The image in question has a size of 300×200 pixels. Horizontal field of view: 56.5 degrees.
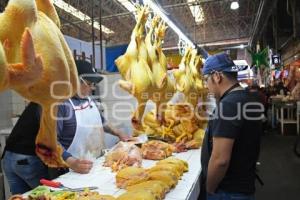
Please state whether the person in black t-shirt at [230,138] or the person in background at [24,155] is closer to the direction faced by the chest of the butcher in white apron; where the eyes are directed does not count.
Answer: the person in black t-shirt

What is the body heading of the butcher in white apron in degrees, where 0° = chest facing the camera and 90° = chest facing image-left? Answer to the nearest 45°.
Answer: approximately 315°

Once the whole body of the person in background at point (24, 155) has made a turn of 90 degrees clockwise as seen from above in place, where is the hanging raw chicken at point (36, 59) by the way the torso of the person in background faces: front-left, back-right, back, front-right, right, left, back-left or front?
front-right

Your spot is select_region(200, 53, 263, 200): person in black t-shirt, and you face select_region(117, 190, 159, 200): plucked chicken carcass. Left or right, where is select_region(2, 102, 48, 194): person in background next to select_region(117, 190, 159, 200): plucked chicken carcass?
right

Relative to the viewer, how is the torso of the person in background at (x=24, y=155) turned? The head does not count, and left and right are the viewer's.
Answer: facing away from the viewer and to the right of the viewer

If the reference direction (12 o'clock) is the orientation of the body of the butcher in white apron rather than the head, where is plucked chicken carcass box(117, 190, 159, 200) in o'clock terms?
The plucked chicken carcass is roughly at 1 o'clock from the butcher in white apron.

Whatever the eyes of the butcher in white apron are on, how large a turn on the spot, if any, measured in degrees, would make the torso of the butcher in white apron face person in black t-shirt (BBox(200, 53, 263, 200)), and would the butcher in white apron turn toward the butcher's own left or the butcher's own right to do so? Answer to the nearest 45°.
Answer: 0° — they already face them

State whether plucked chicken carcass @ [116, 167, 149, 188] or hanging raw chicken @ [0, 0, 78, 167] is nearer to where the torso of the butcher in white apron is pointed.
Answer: the plucked chicken carcass

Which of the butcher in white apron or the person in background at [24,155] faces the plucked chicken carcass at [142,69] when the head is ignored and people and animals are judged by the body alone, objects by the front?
the butcher in white apron
